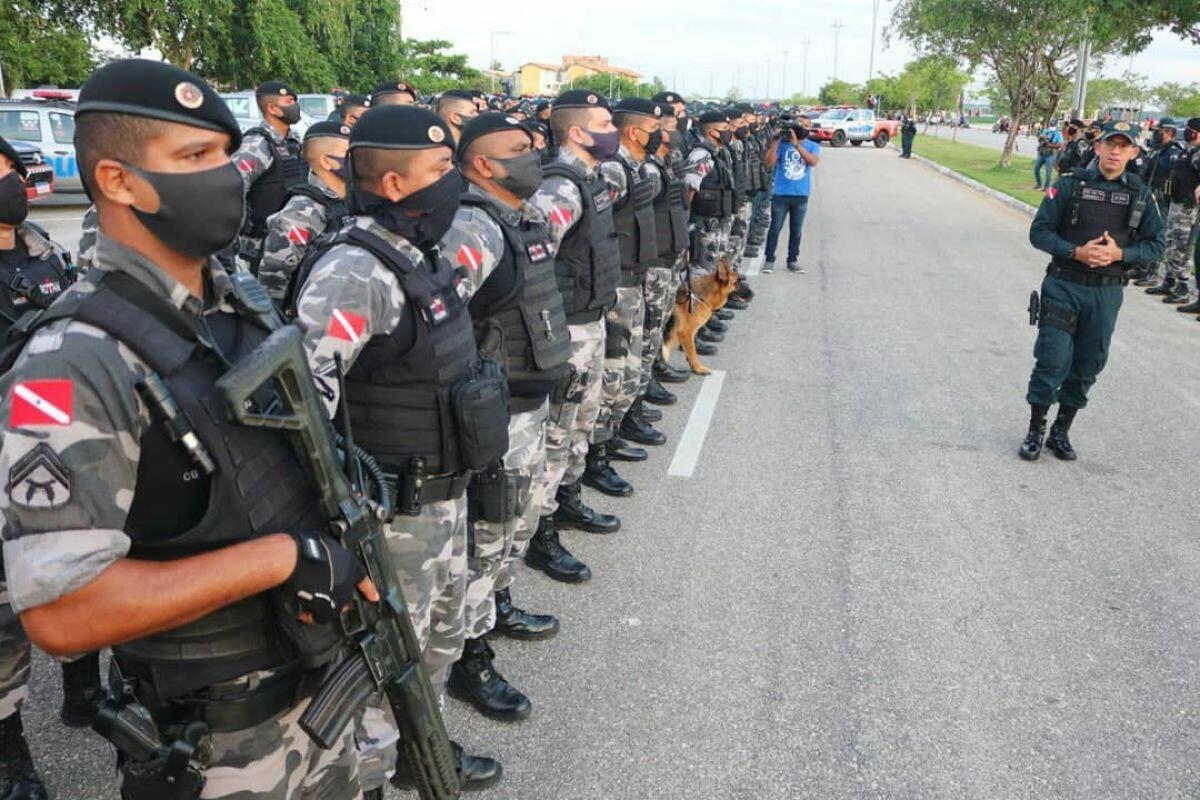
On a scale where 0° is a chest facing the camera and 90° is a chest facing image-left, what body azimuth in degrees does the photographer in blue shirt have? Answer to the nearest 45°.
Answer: approximately 0°

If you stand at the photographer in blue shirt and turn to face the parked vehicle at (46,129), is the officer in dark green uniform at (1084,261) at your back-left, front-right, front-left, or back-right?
back-left

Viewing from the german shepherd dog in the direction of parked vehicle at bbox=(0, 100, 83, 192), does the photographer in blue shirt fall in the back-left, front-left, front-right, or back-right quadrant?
front-right

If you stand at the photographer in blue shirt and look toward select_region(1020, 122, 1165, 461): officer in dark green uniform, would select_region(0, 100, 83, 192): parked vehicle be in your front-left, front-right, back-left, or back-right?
back-right

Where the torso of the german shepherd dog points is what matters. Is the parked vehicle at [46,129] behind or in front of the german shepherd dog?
behind

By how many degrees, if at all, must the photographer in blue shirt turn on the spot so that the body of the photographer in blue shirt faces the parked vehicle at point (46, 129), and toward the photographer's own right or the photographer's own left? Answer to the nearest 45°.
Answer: approximately 90° to the photographer's own right

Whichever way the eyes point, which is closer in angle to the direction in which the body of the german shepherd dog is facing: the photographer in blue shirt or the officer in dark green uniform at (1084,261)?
the officer in dark green uniform

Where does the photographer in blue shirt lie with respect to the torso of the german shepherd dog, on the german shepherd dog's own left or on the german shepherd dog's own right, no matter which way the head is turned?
on the german shepherd dog's own left

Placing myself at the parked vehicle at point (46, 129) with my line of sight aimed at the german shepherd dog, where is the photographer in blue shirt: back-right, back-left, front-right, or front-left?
front-left

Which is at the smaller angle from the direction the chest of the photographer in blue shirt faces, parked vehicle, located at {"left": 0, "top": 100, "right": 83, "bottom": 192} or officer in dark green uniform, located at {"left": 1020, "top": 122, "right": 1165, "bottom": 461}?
the officer in dark green uniform

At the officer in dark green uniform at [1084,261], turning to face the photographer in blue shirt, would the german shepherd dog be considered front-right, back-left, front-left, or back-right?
front-left

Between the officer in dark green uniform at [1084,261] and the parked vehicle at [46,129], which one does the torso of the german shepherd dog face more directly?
the officer in dark green uniform
